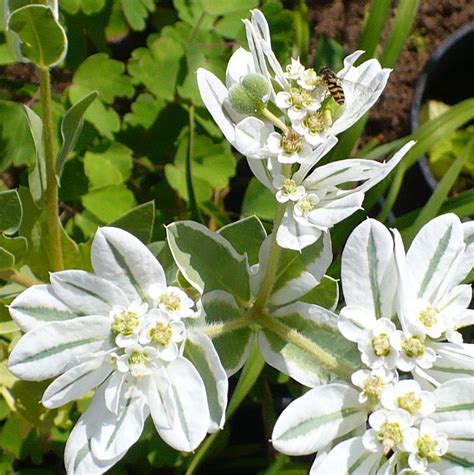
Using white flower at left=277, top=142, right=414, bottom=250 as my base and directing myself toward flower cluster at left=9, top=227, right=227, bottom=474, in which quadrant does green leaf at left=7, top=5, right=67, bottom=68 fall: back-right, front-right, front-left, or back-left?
front-right

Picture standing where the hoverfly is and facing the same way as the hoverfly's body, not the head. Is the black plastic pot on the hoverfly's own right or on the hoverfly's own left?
on the hoverfly's own right

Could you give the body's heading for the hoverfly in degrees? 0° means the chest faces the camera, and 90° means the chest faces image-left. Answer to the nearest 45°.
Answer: approximately 135°
